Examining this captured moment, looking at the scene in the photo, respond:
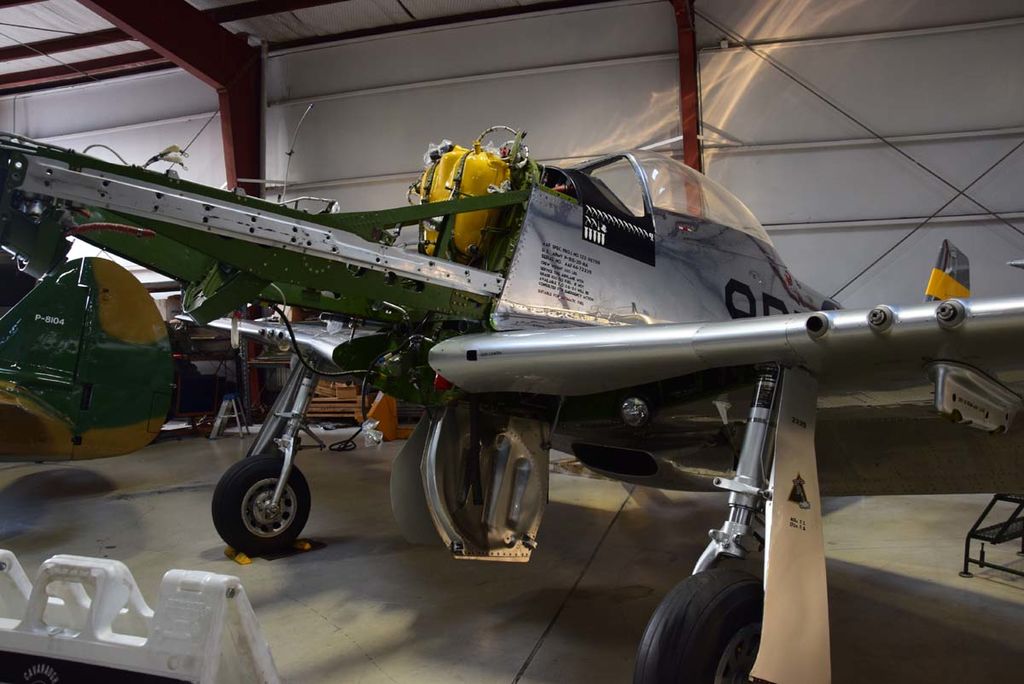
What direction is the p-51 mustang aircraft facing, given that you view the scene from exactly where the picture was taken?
facing the viewer and to the left of the viewer

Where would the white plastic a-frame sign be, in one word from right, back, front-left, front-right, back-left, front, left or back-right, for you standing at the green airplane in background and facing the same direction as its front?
left

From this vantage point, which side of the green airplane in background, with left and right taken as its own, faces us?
left
